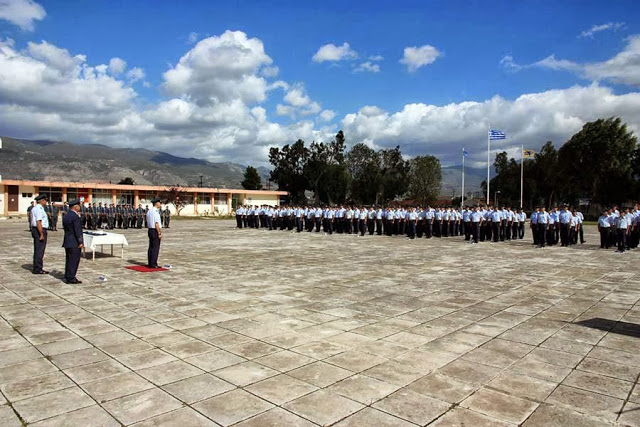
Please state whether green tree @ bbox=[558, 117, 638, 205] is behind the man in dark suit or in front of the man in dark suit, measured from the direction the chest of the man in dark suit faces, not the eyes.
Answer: in front

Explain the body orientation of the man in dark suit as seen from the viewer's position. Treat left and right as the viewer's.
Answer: facing away from the viewer and to the right of the viewer

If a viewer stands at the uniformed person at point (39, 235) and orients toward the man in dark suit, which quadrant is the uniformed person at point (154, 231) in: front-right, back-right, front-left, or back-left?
front-left

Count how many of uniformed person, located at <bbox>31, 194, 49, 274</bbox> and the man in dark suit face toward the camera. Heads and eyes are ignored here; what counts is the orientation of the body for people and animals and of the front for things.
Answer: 0

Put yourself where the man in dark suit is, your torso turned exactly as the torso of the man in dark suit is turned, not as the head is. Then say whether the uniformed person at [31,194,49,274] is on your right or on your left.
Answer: on your left

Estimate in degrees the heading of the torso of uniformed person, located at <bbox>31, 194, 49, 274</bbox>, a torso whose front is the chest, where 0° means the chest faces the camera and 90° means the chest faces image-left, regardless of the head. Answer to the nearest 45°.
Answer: approximately 270°

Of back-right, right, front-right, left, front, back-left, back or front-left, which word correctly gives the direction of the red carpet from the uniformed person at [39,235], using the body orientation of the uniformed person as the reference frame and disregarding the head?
front

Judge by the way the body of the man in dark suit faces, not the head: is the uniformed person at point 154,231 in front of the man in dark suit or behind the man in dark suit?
in front

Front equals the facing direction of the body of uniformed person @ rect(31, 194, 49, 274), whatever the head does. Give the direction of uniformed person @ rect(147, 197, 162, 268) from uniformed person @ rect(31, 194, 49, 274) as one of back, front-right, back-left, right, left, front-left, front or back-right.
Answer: front

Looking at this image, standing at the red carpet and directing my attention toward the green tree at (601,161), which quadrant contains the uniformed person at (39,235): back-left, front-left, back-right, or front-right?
back-left
